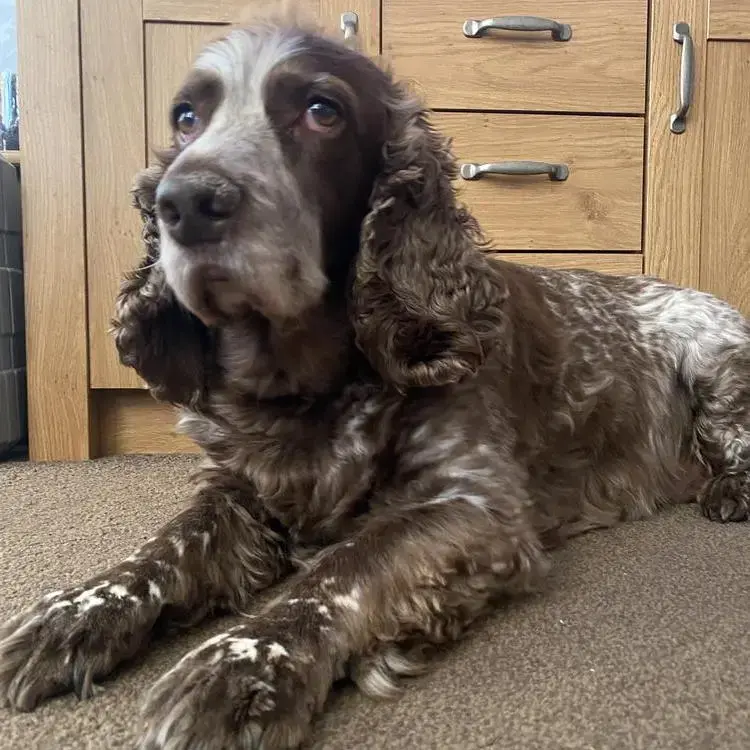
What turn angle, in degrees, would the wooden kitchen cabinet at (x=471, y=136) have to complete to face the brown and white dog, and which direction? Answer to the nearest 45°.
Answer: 0° — it already faces it

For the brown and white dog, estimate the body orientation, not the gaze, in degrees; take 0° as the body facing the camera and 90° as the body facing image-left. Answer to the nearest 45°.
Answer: approximately 45°

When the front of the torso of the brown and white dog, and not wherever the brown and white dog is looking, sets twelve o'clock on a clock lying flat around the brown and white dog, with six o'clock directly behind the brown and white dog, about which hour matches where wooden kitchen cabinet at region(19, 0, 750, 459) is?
The wooden kitchen cabinet is roughly at 5 o'clock from the brown and white dog.

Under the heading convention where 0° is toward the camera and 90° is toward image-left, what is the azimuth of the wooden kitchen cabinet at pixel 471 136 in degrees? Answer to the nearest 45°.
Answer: approximately 0°
